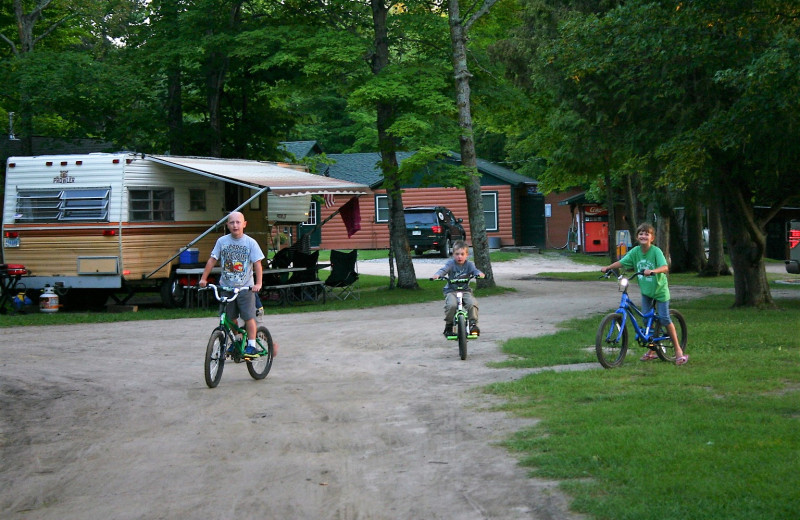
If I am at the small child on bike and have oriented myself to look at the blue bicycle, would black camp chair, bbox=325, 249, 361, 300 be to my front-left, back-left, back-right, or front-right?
back-left

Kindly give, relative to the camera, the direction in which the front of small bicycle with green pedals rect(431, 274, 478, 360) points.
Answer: facing the viewer

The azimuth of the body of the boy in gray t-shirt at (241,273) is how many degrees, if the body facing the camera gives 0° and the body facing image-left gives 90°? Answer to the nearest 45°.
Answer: approximately 0°

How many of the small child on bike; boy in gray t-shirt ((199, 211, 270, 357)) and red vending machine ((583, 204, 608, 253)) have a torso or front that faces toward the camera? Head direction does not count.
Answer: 3

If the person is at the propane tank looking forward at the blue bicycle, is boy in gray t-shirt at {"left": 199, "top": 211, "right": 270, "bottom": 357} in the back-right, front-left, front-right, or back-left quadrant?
front-right

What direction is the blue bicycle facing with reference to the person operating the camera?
facing the viewer and to the left of the viewer

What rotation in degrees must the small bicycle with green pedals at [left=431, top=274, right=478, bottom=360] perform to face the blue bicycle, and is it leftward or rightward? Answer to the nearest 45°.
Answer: approximately 45° to its left

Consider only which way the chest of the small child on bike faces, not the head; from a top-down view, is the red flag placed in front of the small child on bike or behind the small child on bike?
behind

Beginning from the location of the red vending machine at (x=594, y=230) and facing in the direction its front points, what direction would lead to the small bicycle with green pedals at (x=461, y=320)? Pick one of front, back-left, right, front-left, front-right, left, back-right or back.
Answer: front

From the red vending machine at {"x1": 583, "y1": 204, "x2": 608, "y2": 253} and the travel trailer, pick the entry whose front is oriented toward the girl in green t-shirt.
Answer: the red vending machine

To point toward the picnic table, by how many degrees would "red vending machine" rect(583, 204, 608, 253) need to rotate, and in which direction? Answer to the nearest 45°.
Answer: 0° — it already faces it

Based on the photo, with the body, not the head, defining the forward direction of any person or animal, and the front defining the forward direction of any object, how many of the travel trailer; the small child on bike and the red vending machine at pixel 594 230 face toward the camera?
2

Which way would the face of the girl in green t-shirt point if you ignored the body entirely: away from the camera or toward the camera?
toward the camera
